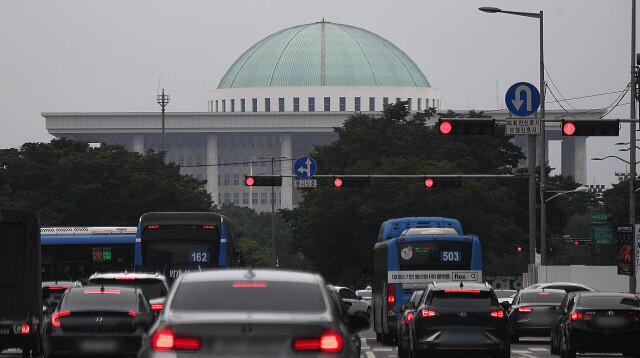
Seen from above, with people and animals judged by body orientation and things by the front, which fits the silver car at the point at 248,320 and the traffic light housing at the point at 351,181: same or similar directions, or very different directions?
very different directions

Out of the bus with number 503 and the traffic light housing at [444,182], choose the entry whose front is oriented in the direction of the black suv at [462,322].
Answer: the traffic light housing

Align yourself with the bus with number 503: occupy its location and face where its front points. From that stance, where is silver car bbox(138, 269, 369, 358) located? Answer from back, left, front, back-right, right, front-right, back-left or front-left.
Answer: back

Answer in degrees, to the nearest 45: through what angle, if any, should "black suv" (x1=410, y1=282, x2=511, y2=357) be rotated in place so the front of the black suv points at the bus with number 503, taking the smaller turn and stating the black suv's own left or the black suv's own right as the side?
0° — it already faces it

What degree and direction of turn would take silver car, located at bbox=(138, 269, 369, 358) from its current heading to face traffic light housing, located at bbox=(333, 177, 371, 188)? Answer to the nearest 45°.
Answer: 0° — it already faces it

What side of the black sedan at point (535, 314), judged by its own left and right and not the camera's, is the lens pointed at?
back

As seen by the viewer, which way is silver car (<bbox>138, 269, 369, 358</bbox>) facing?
away from the camera

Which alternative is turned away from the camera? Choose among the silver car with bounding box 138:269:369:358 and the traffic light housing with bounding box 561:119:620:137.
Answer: the silver car

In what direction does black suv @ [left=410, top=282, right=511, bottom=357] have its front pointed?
away from the camera

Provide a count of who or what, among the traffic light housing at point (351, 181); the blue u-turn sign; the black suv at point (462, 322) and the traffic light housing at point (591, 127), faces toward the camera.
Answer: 3

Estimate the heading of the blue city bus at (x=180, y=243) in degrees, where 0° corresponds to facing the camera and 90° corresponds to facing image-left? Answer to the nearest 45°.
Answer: approximately 180°

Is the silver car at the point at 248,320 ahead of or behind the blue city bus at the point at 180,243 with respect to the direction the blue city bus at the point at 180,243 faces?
behind

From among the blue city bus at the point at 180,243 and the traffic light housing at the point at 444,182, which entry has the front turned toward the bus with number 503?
the traffic light housing
